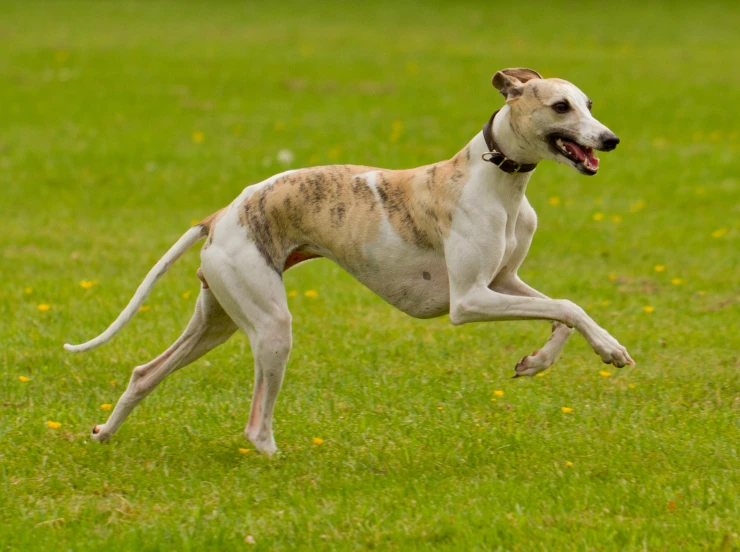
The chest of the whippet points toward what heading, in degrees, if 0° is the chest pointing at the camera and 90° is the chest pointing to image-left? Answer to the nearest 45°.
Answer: approximately 270°

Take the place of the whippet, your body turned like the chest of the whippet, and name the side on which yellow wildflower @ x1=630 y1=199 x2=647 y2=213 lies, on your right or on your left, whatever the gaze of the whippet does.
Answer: on your left
